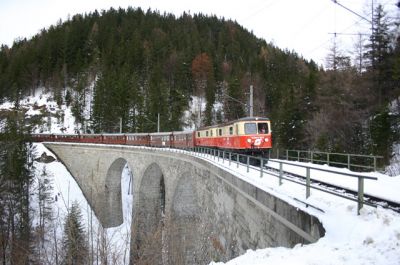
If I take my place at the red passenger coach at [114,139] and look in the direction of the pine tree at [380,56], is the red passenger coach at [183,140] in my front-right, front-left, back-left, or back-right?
front-right

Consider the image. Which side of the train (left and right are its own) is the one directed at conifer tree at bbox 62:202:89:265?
right

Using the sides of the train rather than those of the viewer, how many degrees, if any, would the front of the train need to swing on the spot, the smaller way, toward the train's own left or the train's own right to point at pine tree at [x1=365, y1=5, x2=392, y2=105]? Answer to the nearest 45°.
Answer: approximately 90° to the train's own left

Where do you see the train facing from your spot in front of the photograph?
facing the viewer and to the right of the viewer

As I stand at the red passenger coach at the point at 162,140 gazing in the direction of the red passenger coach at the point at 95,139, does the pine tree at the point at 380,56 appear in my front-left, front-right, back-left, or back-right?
back-right
